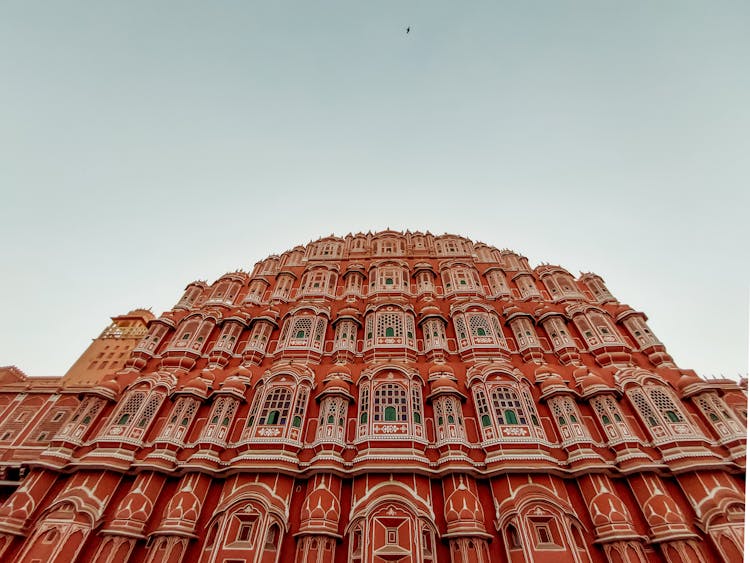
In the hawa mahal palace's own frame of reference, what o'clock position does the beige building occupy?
The beige building is roughly at 4 o'clock from the hawa mahal palace.

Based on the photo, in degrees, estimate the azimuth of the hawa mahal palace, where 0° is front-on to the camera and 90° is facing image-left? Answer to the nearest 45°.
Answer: approximately 0°
